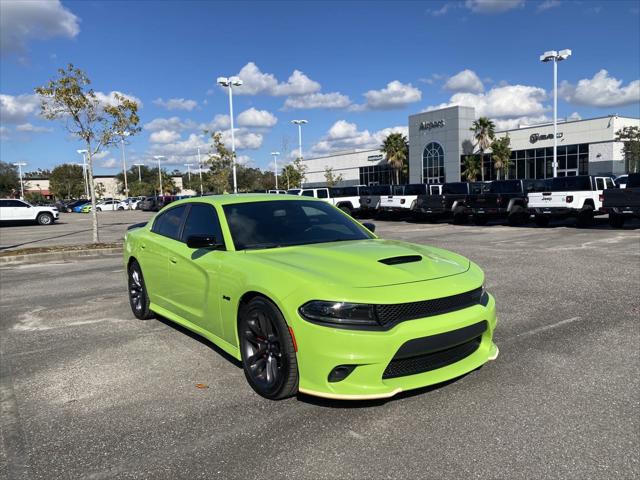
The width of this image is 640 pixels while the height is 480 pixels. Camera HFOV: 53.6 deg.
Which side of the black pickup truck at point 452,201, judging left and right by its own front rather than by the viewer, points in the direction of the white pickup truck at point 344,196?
left

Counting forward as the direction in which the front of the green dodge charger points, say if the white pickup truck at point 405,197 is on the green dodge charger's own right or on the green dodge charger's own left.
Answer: on the green dodge charger's own left

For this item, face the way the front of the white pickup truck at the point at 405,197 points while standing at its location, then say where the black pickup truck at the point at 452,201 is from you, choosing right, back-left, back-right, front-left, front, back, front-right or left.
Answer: right

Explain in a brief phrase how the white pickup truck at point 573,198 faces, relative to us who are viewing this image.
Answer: facing away from the viewer and to the right of the viewer

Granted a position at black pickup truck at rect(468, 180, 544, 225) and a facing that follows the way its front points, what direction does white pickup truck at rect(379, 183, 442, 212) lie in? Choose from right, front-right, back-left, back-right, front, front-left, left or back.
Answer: left

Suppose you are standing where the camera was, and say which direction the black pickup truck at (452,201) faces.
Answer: facing away from the viewer and to the right of the viewer

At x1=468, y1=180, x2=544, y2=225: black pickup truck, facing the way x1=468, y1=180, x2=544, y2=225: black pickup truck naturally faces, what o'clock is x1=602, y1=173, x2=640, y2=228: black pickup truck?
x1=602, y1=173, x2=640, y2=228: black pickup truck is roughly at 3 o'clock from x1=468, y1=180, x2=544, y2=225: black pickup truck.

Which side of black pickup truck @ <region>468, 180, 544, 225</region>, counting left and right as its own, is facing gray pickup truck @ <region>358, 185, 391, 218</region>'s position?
left

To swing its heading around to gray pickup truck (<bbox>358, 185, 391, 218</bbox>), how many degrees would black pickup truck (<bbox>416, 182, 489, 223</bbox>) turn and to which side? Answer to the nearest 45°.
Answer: approximately 90° to its left

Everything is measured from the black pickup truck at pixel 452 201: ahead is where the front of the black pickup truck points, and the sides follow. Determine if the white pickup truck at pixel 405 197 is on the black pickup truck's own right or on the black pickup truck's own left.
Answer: on the black pickup truck's own left

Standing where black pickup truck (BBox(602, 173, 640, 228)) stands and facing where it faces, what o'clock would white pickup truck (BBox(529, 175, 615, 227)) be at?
The white pickup truck is roughly at 9 o'clock from the black pickup truck.

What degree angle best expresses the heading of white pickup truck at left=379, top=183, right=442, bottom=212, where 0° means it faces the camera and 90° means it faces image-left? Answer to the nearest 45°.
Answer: approximately 225°

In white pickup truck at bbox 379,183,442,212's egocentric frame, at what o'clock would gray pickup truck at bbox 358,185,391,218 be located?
The gray pickup truck is roughly at 9 o'clock from the white pickup truck.

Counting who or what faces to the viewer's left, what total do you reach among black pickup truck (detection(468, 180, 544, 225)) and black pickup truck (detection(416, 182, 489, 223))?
0
